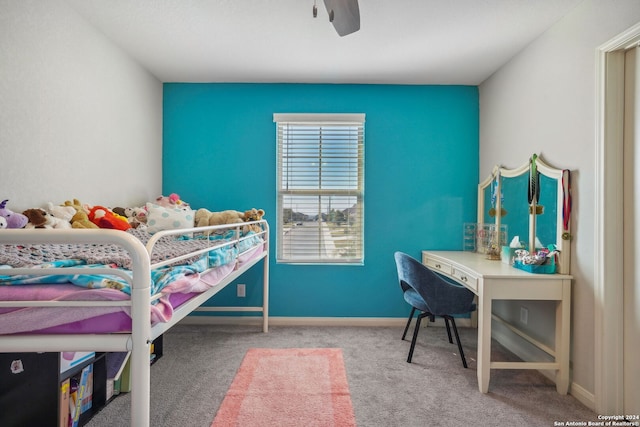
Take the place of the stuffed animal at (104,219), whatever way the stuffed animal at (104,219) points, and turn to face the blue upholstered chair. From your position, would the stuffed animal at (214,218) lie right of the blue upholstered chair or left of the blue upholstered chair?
left

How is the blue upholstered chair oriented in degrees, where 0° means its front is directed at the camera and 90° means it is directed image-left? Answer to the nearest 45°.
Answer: approximately 270°

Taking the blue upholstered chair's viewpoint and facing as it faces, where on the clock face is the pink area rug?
The pink area rug is roughly at 5 o'clock from the blue upholstered chair.

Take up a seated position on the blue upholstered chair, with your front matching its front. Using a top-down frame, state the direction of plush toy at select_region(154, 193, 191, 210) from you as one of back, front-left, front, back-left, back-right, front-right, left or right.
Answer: back

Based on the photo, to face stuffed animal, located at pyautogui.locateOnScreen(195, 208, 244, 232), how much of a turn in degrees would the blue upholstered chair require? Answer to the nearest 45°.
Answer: approximately 180°
